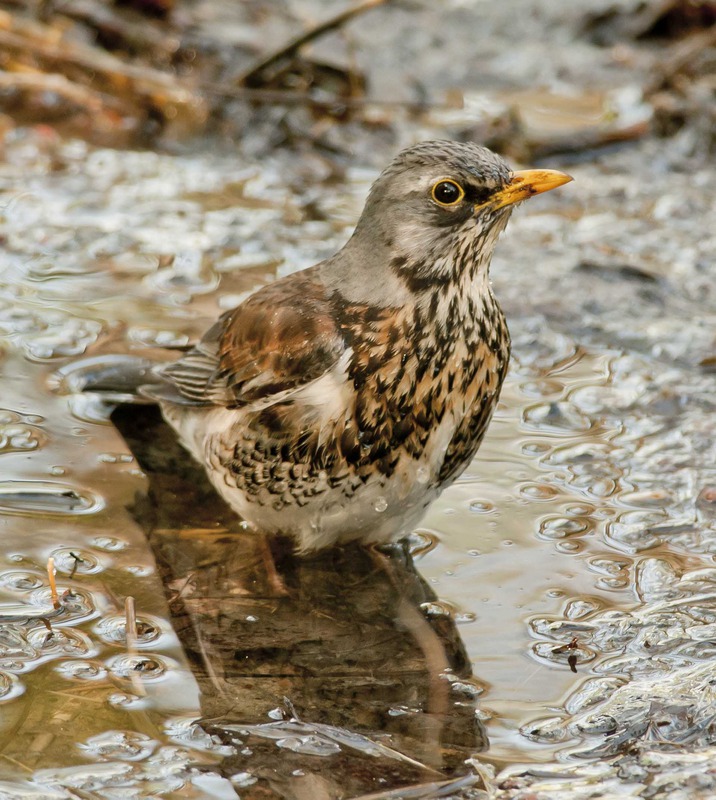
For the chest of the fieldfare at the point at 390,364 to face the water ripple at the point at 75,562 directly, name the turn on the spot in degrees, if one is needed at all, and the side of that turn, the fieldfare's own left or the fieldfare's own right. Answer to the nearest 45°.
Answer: approximately 135° to the fieldfare's own right

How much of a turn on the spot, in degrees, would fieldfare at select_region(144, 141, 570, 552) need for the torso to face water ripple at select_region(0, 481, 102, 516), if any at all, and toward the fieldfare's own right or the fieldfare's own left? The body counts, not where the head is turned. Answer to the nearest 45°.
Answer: approximately 135° to the fieldfare's own right

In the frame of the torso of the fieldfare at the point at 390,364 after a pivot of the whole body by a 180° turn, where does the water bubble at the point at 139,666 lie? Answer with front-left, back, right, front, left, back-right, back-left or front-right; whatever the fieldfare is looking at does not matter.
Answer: left

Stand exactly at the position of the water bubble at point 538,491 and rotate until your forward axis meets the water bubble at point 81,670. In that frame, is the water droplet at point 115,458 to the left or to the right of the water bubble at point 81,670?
right

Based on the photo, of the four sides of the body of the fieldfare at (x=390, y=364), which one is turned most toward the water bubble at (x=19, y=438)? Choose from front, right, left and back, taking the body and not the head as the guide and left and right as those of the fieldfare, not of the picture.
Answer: back

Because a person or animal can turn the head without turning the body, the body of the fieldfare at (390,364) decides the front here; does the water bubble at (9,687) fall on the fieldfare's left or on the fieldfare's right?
on the fieldfare's right

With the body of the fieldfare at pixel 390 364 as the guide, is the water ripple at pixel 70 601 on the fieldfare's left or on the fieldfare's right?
on the fieldfare's right

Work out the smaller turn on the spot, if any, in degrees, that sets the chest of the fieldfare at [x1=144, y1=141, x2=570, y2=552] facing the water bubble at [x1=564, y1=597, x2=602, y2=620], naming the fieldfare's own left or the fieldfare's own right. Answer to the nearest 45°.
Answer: approximately 45° to the fieldfare's own left

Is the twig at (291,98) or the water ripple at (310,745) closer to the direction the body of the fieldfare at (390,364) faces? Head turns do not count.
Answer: the water ripple

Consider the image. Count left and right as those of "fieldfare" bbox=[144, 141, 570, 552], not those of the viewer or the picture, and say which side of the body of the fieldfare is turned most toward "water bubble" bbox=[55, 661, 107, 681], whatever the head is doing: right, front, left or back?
right

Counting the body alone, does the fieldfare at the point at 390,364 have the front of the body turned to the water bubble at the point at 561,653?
yes

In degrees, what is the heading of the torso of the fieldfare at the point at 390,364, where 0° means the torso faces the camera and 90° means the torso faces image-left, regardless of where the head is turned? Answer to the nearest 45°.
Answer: approximately 315°

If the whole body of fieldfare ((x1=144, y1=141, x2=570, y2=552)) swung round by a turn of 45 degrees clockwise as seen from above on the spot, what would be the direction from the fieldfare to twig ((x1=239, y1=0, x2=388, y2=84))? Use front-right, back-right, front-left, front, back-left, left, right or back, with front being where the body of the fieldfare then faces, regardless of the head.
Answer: back

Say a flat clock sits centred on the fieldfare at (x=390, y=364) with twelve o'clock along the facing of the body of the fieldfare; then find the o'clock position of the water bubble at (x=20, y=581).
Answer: The water bubble is roughly at 4 o'clock from the fieldfare.
